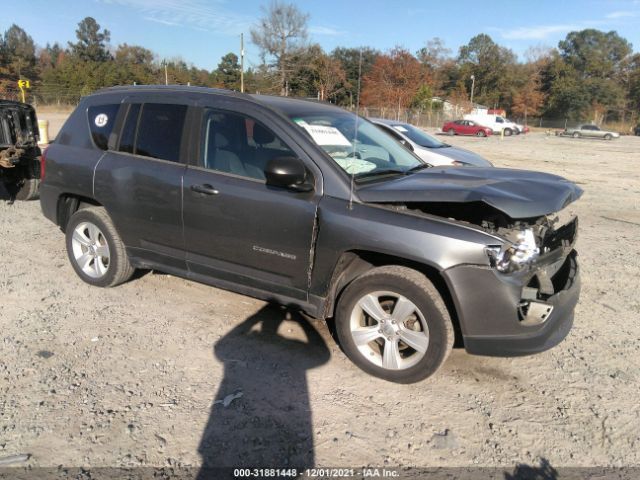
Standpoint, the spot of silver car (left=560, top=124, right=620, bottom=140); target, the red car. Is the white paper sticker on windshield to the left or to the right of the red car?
left

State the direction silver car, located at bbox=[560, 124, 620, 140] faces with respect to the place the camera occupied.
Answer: facing to the right of the viewer

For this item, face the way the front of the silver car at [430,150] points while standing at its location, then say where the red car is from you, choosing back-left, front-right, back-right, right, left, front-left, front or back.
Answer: back-left

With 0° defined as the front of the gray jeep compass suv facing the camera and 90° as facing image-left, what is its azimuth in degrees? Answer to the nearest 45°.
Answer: approximately 315°

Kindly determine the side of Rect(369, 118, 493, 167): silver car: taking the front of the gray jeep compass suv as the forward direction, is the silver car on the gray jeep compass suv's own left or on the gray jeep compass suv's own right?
on the gray jeep compass suv's own left

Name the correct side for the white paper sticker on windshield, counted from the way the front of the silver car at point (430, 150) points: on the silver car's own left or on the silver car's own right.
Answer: on the silver car's own right

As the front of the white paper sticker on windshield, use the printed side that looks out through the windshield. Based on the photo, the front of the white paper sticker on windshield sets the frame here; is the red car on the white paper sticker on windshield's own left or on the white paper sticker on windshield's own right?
on the white paper sticker on windshield's own left

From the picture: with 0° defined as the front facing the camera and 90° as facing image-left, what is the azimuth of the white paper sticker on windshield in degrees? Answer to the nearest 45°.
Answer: approximately 315°

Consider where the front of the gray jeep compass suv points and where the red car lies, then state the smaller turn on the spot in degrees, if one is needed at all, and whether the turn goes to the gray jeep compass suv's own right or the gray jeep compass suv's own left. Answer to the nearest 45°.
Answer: approximately 135° to the gray jeep compass suv's own left
